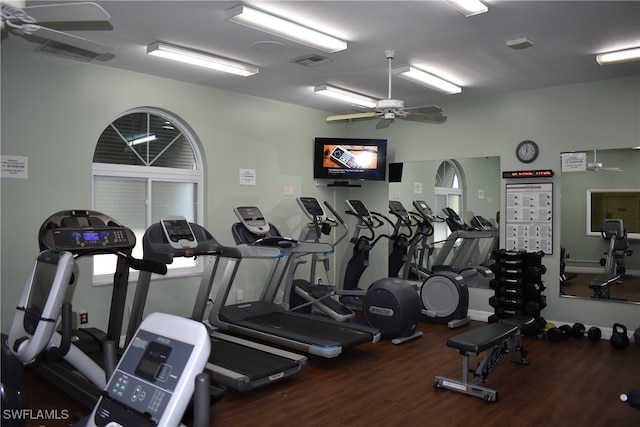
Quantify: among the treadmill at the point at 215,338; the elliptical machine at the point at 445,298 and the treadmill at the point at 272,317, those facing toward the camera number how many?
0

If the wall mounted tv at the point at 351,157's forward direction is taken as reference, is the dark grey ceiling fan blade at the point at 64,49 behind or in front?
in front

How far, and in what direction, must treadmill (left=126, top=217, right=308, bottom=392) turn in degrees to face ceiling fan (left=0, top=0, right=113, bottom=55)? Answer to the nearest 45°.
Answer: approximately 90° to its left

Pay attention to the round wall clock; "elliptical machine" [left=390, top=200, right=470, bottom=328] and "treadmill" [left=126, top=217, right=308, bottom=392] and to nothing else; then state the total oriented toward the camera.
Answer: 1

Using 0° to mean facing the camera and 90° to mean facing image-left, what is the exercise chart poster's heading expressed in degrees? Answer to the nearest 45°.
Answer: approximately 45°

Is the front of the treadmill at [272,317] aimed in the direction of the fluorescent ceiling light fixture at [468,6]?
no

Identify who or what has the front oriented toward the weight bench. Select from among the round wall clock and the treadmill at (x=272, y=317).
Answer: the round wall clock

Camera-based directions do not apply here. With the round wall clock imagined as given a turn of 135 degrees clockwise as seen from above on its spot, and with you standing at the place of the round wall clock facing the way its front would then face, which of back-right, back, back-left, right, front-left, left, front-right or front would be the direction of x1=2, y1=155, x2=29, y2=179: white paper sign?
left

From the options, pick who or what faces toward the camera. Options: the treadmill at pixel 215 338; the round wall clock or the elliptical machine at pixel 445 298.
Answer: the round wall clock

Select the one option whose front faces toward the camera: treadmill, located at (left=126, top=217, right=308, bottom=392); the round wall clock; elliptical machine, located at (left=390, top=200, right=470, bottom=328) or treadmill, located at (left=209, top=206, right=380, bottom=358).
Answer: the round wall clock

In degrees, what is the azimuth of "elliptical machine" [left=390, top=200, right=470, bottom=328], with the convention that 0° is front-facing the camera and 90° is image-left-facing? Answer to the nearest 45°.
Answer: approximately 135°

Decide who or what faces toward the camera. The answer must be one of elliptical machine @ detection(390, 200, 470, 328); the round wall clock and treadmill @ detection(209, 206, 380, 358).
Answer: the round wall clock

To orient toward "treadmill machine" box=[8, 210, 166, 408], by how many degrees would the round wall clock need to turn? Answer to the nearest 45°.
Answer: approximately 45° to its right

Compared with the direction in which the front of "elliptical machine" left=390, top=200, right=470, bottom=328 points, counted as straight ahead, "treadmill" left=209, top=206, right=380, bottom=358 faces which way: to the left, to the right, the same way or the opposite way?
the same way

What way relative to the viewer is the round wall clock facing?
toward the camera

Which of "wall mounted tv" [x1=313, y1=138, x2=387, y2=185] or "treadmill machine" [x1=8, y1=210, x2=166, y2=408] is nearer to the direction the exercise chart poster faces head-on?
the treadmill machine

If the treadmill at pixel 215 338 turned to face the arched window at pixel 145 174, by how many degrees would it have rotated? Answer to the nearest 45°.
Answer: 0° — it already faces it

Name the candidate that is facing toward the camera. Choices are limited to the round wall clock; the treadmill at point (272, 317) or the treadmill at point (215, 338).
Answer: the round wall clock

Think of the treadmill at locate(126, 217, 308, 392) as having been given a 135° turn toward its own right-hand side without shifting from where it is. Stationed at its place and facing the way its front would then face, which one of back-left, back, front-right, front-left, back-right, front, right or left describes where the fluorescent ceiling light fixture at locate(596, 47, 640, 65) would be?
front
